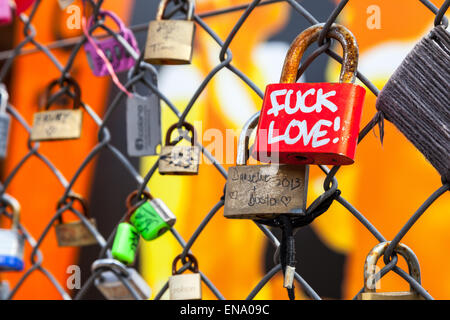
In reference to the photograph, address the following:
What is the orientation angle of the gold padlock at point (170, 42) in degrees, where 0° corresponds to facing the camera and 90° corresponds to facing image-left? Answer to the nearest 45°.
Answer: approximately 0°

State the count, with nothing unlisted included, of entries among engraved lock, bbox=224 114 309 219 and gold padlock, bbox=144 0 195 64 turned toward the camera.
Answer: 2

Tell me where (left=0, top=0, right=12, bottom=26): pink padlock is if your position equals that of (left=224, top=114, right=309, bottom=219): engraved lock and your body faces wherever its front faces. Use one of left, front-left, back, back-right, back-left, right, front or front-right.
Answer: back-right
